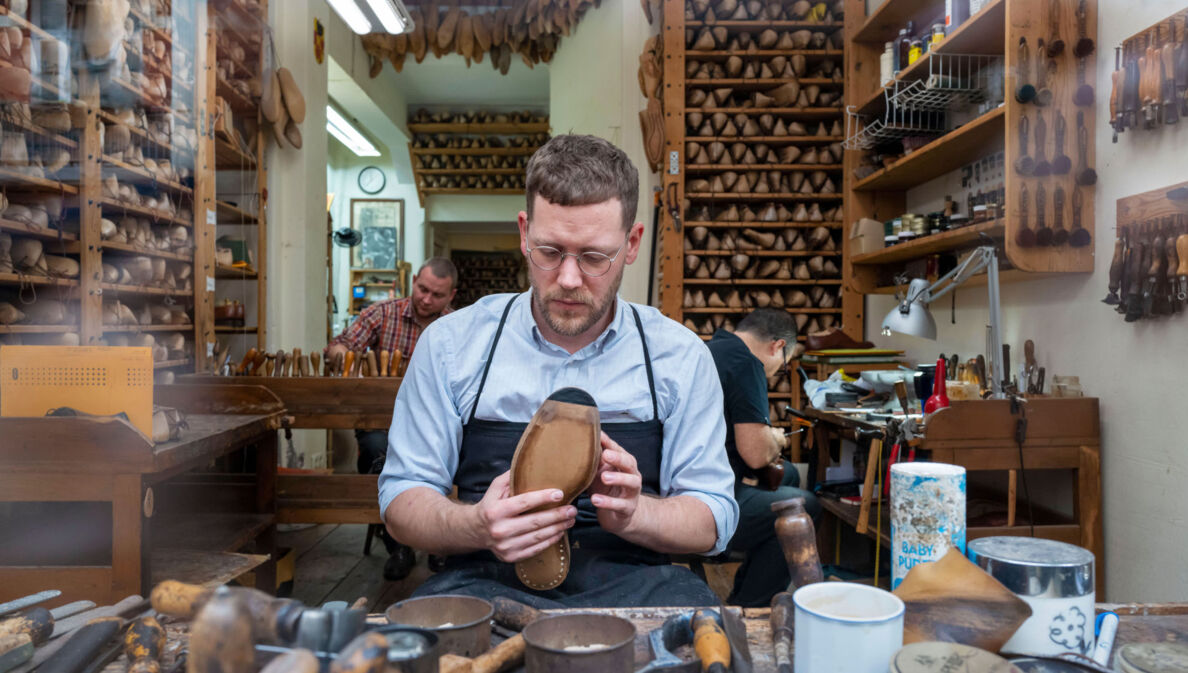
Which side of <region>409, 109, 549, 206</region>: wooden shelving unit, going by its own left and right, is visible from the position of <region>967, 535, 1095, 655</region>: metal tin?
front

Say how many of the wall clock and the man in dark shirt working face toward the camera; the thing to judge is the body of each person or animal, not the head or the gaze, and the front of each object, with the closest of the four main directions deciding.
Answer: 1

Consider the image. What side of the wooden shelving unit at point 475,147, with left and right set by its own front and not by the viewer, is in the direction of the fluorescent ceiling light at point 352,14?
front

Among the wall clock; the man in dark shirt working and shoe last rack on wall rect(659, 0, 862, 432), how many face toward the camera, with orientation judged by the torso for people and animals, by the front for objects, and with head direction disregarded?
2

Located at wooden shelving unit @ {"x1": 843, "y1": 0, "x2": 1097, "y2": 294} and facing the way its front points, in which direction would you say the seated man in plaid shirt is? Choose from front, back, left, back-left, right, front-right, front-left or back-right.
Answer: front-right

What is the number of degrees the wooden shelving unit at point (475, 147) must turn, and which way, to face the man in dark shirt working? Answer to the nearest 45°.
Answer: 0° — it already faces them

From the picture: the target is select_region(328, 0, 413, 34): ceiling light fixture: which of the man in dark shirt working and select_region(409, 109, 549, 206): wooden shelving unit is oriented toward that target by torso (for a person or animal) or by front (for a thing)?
the wooden shelving unit

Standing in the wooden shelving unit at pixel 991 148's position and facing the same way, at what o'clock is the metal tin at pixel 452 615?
The metal tin is roughly at 11 o'clock from the wooden shelving unit.

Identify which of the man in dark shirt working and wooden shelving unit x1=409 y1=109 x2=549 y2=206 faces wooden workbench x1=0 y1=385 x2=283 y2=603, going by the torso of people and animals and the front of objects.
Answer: the wooden shelving unit

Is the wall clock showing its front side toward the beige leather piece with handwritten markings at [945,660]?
yes

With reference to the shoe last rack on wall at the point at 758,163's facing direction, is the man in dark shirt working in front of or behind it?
in front

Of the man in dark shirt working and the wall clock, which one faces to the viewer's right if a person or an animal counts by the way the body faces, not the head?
the man in dark shirt working
